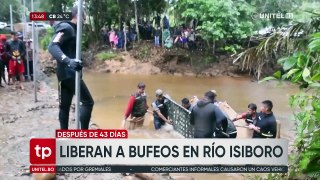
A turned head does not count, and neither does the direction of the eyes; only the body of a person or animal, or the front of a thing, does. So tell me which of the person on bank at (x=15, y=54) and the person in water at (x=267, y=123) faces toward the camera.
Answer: the person on bank

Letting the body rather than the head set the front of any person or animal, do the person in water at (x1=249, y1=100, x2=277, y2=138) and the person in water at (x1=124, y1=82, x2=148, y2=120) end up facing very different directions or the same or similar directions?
very different directions

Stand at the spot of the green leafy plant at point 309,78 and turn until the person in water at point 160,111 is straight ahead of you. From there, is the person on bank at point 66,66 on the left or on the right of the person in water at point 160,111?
left

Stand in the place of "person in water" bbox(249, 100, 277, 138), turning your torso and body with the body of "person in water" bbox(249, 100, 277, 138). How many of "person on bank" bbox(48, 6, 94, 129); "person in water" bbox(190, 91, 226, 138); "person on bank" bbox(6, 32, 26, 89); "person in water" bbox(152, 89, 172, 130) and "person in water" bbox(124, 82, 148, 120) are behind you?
0

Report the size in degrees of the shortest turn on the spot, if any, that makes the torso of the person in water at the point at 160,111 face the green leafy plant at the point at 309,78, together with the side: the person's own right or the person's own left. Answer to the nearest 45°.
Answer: approximately 45° to the person's own right

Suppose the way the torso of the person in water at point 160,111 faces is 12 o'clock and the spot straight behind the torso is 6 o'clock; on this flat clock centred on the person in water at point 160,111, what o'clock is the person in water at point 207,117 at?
the person in water at point 207,117 is roughly at 1 o'clock from the person in water at point 160,111.

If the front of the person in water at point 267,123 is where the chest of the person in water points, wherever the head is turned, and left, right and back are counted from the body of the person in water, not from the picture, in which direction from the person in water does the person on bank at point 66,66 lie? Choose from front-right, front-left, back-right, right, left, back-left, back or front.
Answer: front-left

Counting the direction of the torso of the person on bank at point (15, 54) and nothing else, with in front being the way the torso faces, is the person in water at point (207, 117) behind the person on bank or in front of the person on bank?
in front

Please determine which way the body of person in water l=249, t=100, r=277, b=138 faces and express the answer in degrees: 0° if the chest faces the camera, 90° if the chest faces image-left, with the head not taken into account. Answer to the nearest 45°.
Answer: approximately 90°

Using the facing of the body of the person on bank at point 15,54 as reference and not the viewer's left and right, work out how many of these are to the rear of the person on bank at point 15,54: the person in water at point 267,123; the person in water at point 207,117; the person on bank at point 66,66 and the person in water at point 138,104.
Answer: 0

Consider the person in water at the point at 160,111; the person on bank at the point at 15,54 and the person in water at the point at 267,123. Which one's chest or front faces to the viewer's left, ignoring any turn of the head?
the person in water at the point at 267,123

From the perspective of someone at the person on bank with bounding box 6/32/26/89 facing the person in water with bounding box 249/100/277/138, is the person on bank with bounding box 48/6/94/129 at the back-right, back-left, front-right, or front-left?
front-right

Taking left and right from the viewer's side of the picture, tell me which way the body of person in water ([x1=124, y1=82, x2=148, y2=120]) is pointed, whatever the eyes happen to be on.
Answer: facing the viewer and to the right of the viewer

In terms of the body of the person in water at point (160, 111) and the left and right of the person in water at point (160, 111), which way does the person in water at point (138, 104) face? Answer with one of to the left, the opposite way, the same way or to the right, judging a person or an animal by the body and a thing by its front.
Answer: the same way
